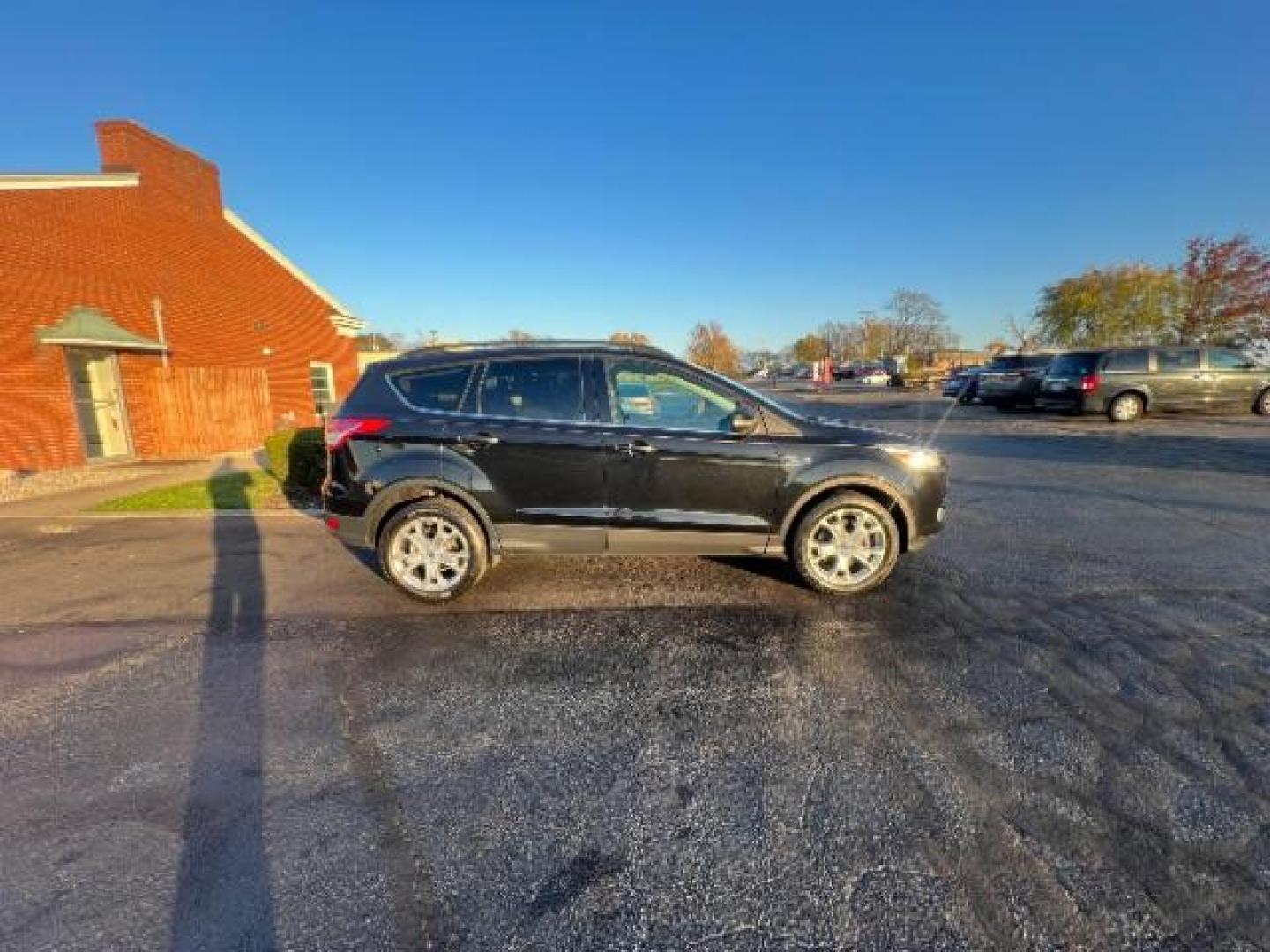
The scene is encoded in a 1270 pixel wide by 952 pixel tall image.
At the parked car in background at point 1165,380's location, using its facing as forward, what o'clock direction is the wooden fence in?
The wooden fence is roughly at 6 o'clock from the parked car in background.

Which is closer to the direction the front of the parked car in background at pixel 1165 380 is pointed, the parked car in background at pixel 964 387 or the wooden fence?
the parked car in background

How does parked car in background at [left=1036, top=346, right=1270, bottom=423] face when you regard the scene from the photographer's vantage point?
facing away from the viewer and to the right of the viewer

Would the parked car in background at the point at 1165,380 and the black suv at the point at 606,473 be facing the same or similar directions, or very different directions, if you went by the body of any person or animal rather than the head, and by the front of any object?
same or similar directions

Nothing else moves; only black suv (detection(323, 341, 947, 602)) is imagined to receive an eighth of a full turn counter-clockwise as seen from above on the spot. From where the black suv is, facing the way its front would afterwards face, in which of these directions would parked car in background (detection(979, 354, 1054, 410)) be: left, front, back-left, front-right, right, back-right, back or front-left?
front

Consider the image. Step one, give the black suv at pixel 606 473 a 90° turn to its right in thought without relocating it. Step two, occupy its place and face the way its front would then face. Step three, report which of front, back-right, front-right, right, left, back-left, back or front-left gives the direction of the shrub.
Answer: back-right

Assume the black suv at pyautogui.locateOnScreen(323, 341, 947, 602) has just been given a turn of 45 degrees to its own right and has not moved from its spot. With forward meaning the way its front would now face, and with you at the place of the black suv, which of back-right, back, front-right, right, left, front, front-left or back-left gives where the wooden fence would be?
back

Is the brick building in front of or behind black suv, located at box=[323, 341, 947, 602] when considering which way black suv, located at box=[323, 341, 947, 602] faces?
behind

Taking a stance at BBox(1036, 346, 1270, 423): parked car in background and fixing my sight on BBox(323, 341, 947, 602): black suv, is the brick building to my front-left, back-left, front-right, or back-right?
front-right

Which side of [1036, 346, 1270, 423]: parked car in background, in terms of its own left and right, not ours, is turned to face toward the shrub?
back

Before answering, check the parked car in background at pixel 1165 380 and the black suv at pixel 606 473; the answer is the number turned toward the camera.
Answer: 0

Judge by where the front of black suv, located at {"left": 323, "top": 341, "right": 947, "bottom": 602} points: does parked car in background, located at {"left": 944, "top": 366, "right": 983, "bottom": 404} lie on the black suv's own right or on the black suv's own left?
on the black suv's own left

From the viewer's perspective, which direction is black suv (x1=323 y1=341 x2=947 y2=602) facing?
to the viewer's right
